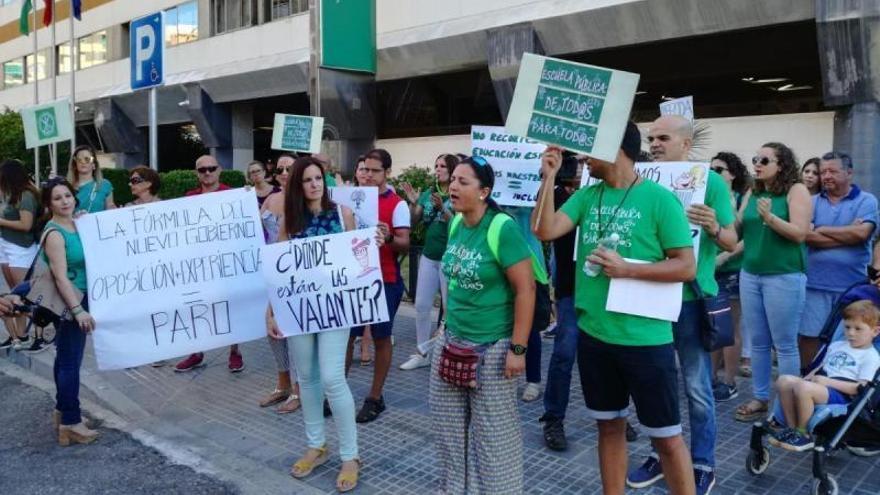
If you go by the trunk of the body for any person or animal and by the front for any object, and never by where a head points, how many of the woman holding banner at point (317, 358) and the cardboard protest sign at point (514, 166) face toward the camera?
2

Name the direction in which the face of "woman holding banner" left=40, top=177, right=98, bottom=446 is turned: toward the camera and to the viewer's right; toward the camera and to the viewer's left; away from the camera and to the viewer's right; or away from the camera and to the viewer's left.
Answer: toward the camera and to the viewer's right

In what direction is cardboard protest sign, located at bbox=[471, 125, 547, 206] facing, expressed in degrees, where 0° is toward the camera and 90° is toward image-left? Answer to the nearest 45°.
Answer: approximately 0°

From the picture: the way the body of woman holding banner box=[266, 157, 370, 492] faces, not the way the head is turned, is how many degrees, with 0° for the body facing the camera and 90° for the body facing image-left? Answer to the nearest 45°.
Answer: approximately 0°

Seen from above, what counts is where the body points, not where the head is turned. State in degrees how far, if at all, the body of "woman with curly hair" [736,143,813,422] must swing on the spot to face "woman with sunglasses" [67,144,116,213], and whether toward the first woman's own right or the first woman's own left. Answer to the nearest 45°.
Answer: approximately 45° to the first woman's own right

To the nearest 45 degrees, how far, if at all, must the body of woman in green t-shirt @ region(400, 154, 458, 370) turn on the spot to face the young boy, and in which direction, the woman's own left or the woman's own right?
approximately 90° to the woman's own left

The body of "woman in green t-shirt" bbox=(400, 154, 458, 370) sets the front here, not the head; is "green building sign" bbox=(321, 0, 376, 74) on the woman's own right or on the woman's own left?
on the woman's own right
